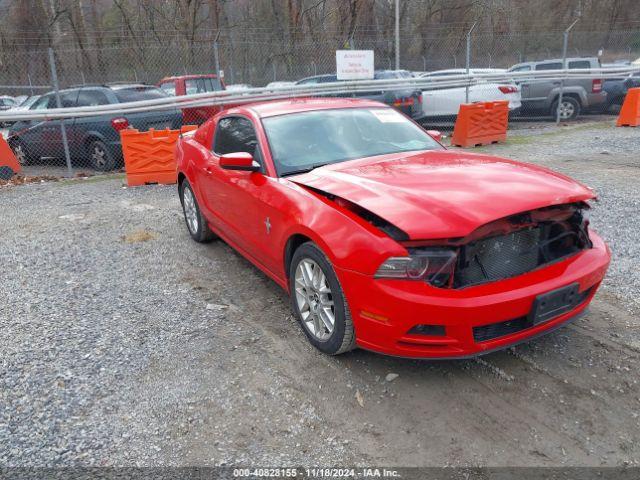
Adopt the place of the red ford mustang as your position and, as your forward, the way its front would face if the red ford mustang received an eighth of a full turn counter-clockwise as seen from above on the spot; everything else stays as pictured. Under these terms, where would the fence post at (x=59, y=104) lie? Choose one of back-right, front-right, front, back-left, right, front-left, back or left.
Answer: back-left

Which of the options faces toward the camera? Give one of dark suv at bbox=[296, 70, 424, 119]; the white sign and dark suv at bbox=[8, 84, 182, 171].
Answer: the white sign

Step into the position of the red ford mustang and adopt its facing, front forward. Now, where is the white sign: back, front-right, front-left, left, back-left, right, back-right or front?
back-left

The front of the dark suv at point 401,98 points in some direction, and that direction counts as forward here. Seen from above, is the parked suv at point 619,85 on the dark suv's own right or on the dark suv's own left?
on the dark suv's own right

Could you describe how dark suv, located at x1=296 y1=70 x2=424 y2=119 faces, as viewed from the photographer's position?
facing away from the viewer and to the left of the viewer

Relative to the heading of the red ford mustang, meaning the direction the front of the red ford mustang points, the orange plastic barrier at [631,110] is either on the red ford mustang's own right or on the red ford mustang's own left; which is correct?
on the red ford mustang's own left

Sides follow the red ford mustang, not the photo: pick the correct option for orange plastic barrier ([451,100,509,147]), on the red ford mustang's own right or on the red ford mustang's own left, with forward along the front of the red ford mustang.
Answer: on the red ford mustang's own left

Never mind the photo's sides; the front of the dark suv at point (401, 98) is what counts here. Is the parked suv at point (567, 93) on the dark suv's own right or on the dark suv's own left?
on the dark suv's own right

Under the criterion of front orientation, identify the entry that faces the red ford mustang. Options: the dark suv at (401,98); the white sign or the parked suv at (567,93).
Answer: the white sign

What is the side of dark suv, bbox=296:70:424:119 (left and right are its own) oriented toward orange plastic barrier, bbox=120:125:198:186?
left

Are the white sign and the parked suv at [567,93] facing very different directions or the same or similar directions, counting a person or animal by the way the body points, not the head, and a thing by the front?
very different directions

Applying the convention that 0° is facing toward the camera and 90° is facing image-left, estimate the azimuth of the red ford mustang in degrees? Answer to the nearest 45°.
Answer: approximately 315°

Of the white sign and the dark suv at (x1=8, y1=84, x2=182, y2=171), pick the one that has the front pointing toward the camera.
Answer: the white sign
